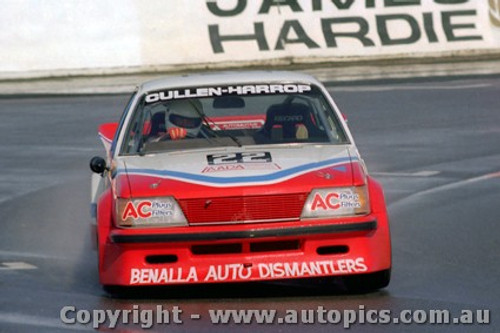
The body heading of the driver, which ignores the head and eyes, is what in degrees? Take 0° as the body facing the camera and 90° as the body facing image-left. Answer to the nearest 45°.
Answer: approximately 0°

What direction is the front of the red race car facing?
toward the camera
